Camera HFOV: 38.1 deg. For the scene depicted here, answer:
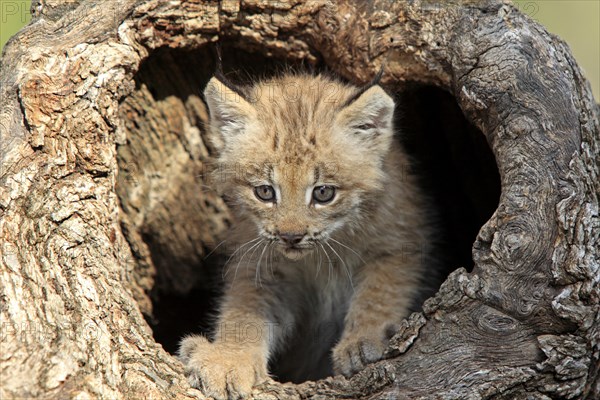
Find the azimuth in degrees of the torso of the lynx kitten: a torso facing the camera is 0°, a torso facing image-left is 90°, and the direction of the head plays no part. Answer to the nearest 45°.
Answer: approximately 0°
